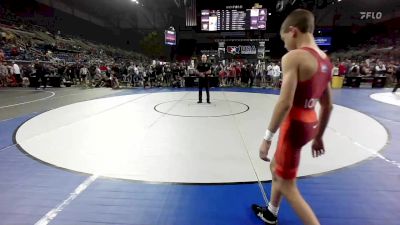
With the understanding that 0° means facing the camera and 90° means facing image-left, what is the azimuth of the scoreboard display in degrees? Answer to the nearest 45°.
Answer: approximately 0°

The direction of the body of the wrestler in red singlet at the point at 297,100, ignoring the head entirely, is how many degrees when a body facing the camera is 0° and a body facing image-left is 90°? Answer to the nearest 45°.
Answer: approximately 135°

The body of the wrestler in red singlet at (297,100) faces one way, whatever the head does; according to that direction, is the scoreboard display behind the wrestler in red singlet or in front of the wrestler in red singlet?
in front

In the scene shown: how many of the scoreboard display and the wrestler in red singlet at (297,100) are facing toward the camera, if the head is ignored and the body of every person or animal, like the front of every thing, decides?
1

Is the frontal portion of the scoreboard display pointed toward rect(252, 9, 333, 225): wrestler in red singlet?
yes
